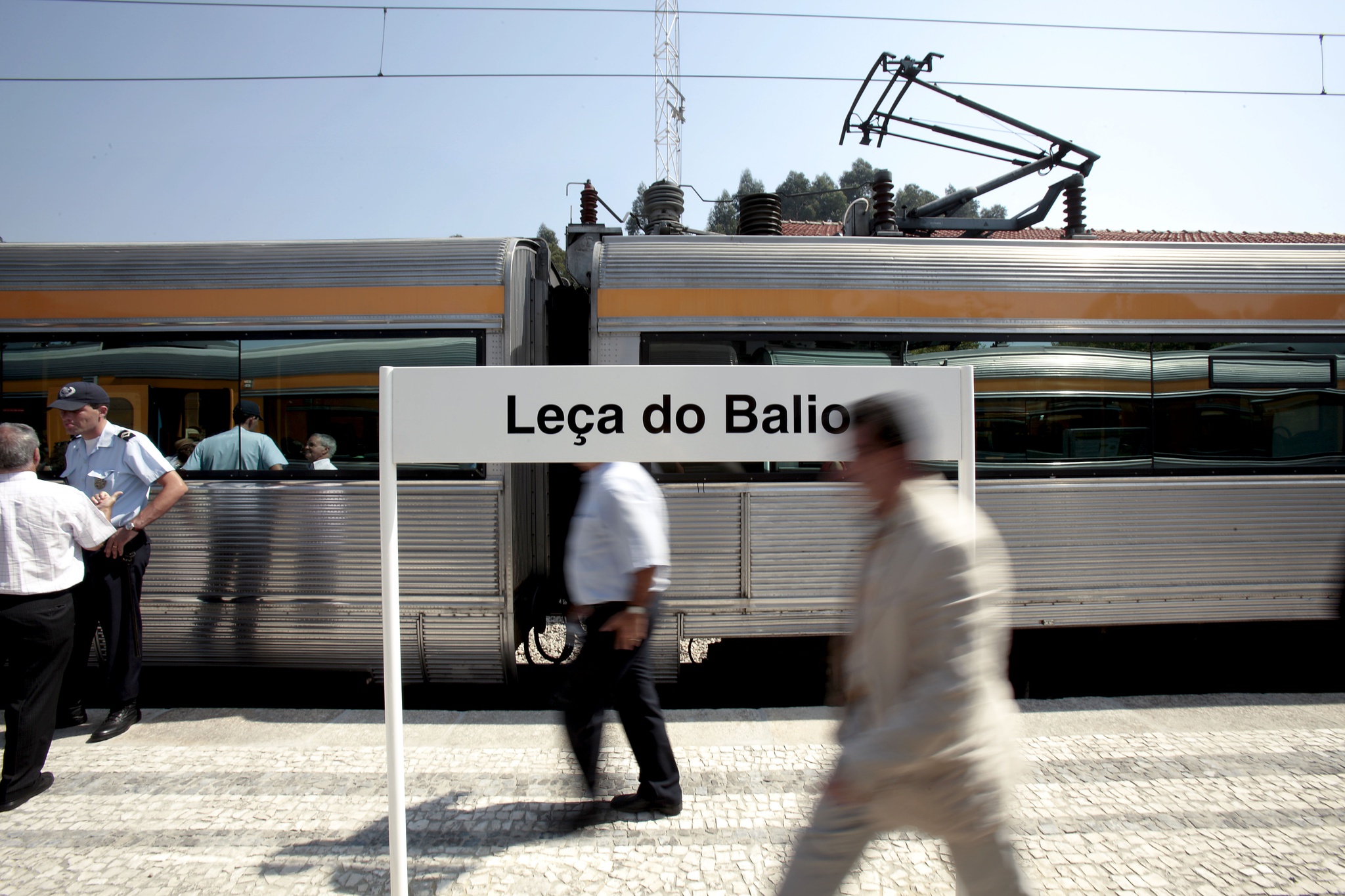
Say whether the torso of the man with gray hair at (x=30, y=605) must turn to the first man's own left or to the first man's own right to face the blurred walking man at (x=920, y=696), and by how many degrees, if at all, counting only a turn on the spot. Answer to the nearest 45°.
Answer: approximately 90° to the first man's own right

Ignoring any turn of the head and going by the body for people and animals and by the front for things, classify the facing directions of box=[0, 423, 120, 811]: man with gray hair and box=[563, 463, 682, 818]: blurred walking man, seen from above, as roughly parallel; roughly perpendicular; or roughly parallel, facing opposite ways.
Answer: roughly perpendicular

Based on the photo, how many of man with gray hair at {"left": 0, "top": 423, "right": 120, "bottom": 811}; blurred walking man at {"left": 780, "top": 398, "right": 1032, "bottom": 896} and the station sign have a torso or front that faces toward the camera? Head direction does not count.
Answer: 1

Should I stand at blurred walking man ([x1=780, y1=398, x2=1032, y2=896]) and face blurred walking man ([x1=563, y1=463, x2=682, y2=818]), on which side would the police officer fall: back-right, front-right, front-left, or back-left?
front-left

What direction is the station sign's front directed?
toward the camera

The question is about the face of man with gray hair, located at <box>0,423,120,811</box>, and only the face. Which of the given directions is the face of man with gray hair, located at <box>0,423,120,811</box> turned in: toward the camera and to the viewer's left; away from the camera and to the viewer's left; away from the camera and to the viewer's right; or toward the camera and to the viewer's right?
away from the camera and to the viewer's right

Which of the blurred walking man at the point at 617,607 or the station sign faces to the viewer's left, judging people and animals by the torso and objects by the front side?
the blurred walking man

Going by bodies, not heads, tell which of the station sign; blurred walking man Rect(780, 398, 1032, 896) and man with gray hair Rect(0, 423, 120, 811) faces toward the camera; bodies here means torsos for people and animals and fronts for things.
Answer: the station sign

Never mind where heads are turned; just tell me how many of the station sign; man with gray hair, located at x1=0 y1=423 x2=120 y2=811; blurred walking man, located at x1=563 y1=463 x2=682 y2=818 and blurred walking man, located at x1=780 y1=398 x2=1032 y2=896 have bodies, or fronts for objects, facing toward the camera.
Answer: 1

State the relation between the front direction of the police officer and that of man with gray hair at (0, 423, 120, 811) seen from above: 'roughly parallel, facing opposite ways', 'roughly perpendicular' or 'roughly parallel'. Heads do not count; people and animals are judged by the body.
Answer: roughly parallel, facing opposite ways

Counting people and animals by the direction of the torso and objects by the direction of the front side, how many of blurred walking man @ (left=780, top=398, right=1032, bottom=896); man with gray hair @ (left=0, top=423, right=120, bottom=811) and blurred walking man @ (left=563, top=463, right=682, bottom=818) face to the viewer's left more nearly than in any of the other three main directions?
2

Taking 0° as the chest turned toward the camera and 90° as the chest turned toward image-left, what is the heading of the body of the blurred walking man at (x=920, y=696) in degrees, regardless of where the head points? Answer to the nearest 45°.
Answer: approximately 90°

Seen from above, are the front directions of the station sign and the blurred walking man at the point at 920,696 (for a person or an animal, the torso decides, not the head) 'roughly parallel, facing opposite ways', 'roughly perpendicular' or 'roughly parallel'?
roughly perpendicular

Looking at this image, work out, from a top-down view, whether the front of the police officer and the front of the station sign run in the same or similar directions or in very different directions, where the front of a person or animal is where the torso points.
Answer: same or similar directions

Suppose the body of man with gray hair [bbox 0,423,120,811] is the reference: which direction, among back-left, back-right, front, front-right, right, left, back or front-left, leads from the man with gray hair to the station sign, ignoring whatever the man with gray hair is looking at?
right

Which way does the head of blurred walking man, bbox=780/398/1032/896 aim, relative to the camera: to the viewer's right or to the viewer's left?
to the viewer's left
